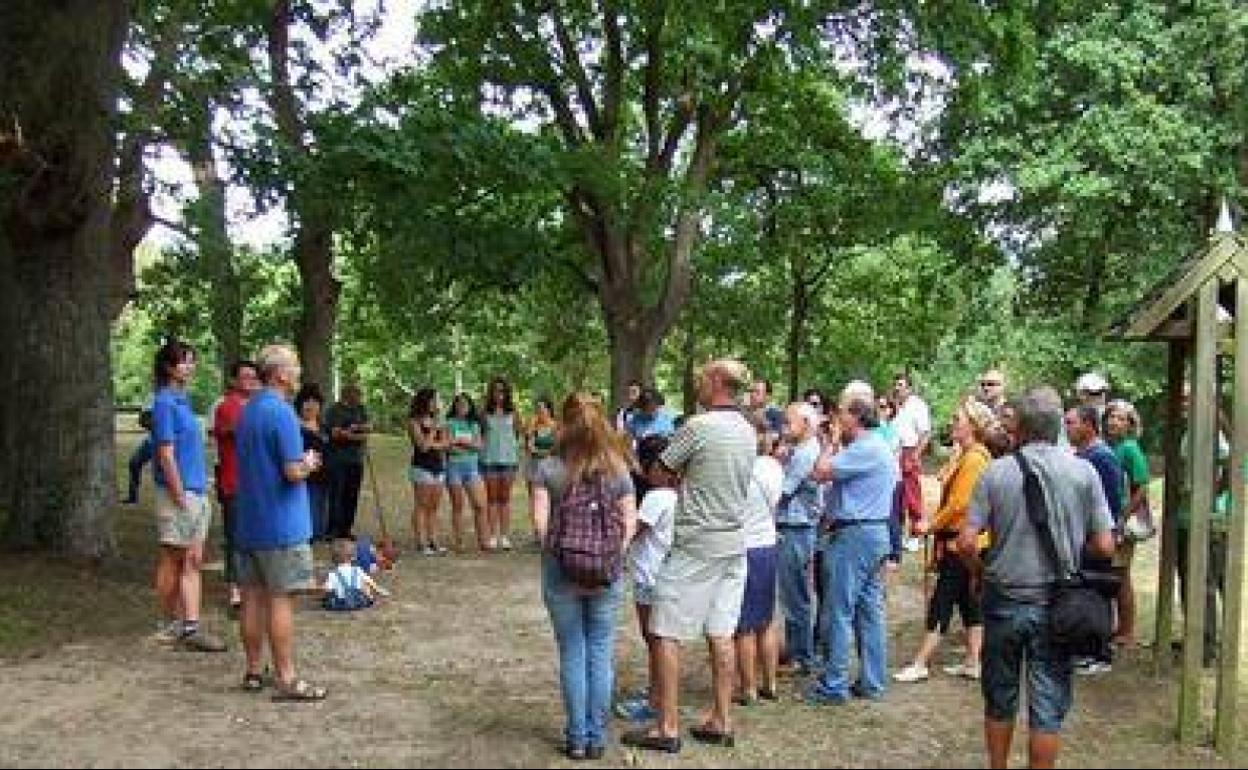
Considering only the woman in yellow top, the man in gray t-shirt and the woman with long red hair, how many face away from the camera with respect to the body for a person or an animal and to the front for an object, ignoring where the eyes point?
2

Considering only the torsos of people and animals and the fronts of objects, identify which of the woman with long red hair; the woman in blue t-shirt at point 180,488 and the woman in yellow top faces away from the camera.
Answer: the woman with long red hair

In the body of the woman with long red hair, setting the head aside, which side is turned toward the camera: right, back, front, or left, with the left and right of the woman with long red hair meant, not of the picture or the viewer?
back

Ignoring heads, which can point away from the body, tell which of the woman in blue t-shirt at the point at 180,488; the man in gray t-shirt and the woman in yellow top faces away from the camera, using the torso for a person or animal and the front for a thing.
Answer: the man in gray t-shirt

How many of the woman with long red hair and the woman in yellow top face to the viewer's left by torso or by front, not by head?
1

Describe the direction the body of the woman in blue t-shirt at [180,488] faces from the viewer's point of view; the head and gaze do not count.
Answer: to the viewer's right

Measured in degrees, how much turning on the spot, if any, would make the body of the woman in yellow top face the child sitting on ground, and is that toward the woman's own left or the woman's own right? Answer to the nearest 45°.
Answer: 0° — they already face them

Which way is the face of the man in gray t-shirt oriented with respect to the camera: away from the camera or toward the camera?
away from the camera

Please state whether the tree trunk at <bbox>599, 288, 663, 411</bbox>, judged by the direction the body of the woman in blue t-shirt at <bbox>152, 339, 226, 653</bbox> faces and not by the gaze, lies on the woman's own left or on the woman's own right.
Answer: on the woman's own left

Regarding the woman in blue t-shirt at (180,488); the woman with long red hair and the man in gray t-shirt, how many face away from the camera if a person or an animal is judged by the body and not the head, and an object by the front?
2

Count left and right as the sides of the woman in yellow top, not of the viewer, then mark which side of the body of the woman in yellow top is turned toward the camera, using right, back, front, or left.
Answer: left

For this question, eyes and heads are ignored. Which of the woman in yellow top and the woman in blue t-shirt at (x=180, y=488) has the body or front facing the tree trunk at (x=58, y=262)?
the woman in yellow top

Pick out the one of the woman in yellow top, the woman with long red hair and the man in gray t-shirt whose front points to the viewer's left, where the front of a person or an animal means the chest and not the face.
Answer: the woman in yellow top

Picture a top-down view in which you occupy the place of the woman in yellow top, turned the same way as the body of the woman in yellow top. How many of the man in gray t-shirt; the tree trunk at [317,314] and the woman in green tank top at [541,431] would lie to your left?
1

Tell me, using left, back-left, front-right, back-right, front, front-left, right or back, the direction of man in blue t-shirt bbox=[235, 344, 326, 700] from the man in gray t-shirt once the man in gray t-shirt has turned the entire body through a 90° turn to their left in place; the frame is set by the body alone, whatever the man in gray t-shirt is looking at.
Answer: front

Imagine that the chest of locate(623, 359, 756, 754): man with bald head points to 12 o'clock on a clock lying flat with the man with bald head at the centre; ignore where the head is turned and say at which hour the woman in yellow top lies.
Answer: The woman in yellow top is roughly at 3 o'clock from the man with bald head.
